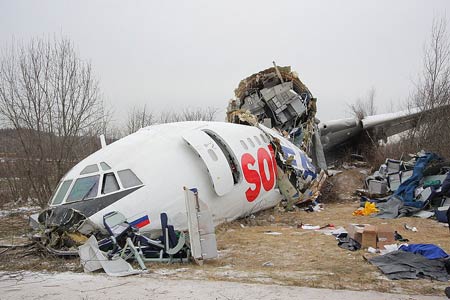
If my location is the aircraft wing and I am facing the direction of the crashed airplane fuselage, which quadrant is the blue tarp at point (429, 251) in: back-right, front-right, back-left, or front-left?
front-left

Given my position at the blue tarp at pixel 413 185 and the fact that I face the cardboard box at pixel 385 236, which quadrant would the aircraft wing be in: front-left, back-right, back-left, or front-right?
back-right

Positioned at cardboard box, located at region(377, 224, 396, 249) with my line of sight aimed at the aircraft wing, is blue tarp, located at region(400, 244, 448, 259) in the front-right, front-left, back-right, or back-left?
back-right

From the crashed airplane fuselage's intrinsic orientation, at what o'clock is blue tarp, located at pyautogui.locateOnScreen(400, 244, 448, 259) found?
The blue tarp is roughly at 9 o'clock from the crashed airplane fuselage.

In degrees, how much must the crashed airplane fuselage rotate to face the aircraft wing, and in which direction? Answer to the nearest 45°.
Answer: approximately 180°

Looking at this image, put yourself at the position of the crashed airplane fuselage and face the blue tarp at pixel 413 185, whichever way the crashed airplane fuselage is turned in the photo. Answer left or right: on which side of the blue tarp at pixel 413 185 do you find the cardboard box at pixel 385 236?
right

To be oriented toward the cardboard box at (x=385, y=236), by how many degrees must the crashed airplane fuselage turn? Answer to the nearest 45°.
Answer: approximately 90° to its left

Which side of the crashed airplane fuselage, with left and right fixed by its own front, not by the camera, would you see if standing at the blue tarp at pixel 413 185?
back

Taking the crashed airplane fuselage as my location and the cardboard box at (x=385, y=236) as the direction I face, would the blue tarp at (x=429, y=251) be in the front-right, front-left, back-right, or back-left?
front-right

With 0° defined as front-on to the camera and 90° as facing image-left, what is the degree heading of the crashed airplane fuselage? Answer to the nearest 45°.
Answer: approximately 45°

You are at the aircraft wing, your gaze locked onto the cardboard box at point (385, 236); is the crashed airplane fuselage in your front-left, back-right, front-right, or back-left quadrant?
front-right
